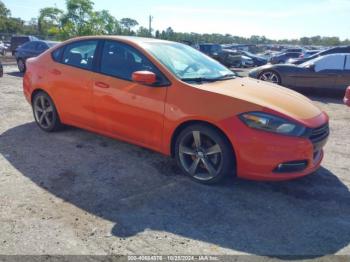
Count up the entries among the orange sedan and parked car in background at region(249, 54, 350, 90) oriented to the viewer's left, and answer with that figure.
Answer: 1

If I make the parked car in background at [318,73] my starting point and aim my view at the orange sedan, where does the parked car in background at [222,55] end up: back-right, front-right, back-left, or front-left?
back-right

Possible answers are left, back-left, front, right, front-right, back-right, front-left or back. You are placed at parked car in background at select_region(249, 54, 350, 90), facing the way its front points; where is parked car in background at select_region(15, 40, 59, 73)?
front

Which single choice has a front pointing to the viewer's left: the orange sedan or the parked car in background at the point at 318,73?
the parked car in background

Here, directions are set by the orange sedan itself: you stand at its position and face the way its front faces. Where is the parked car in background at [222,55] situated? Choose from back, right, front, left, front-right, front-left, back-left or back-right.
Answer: back-left

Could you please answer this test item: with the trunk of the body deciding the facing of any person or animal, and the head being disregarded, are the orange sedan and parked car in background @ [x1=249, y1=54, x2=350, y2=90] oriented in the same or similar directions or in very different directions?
very different directions

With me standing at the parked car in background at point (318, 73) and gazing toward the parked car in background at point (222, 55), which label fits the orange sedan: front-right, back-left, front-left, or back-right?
back-left

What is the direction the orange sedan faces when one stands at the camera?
facing the viewer and to the right of the viewer

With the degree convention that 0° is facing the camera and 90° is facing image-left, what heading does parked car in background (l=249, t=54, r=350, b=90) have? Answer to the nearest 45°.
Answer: approximately 90°

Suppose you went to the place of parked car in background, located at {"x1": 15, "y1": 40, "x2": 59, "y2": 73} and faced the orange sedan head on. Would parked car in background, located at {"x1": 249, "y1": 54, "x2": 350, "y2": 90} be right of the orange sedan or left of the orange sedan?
left
